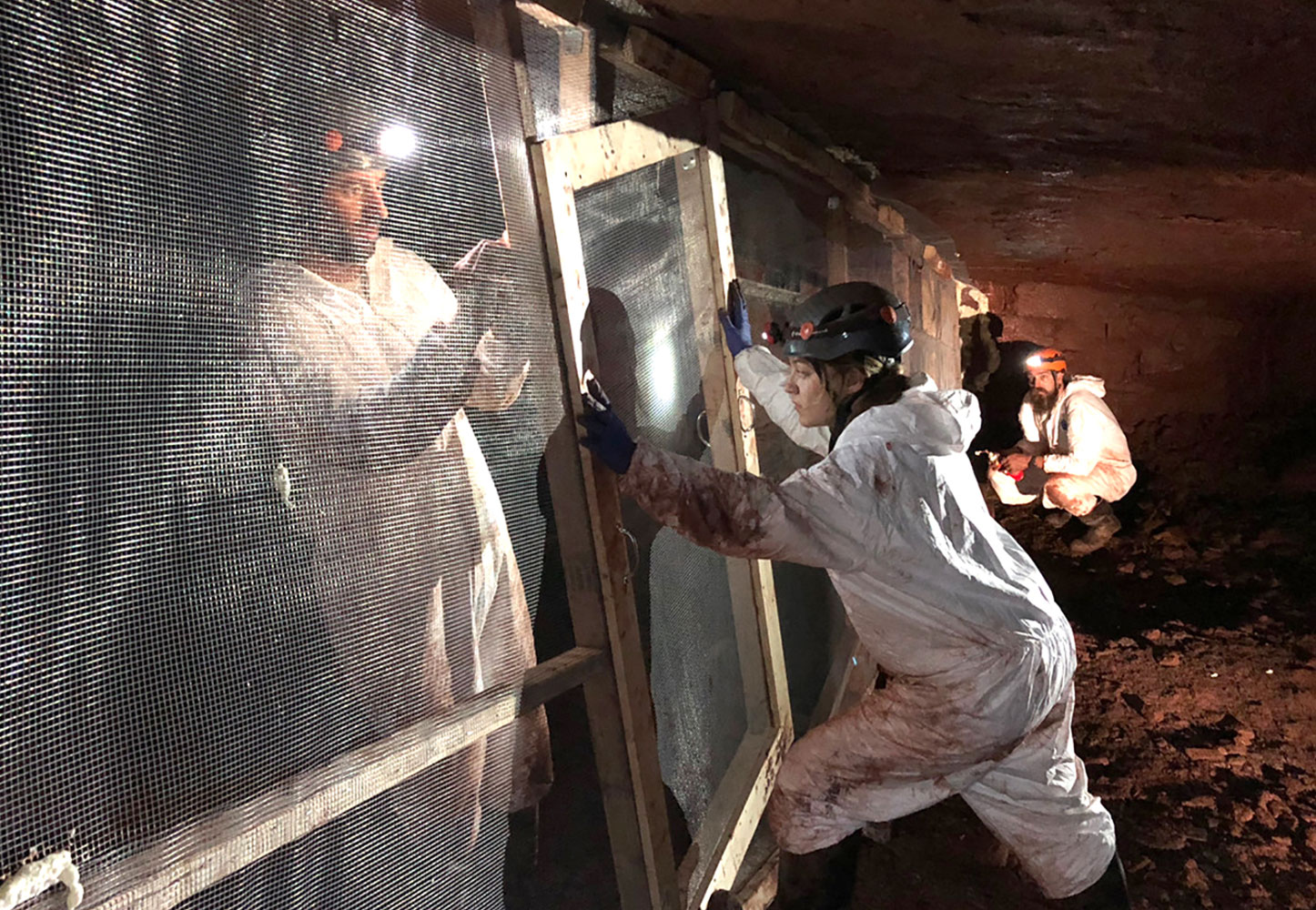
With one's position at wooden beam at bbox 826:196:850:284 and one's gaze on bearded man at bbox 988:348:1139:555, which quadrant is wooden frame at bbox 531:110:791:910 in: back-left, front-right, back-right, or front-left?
back-right

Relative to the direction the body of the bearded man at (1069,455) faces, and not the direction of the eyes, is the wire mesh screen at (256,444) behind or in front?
in front

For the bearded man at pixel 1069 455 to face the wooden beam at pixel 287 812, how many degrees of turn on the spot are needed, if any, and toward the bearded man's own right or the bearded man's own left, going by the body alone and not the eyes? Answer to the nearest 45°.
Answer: approximately 45° to the bearded man's own left

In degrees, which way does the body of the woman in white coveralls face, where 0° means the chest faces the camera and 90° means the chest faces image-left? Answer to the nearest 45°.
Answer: approximately 90°

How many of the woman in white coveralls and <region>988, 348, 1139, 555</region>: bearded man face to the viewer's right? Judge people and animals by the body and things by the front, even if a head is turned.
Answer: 0

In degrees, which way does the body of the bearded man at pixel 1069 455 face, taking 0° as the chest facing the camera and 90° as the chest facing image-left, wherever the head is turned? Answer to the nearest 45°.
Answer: approximately 45°

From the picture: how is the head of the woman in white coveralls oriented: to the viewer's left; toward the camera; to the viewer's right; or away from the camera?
to the viewer's left

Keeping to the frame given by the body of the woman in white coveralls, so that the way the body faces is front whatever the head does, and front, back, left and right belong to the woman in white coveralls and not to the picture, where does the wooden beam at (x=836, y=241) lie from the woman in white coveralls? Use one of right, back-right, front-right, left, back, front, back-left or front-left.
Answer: right
